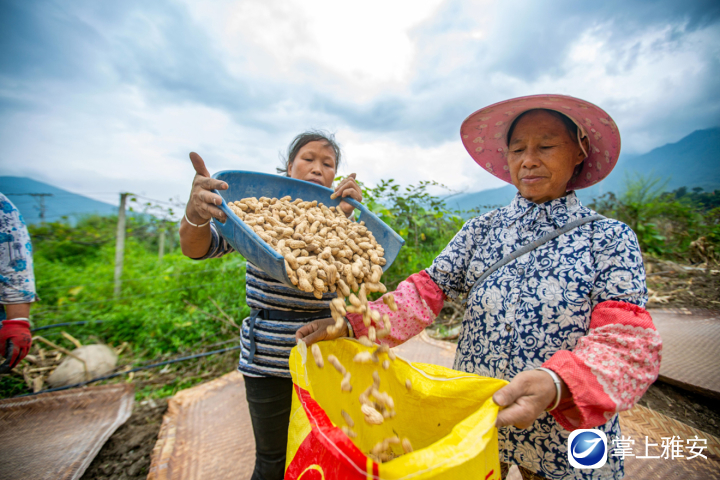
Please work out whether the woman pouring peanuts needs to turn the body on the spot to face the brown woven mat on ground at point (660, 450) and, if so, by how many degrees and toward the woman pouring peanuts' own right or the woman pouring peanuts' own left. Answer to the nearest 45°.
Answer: approximately 45° to the woman pouring peanuts' own left

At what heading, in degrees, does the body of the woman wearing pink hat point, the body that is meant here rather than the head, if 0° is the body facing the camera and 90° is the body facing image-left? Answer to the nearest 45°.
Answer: approximately 45°

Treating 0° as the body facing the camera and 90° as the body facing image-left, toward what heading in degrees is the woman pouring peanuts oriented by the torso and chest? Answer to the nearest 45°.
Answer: approximately 315°

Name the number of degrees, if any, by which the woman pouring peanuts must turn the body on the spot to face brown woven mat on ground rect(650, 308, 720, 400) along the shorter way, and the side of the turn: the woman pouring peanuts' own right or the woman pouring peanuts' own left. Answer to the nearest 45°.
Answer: approximately 45° to the woman pouring peanuts' own left

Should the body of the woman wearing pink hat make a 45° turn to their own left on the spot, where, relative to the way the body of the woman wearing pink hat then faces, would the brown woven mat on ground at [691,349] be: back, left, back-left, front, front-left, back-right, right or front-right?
back-left
